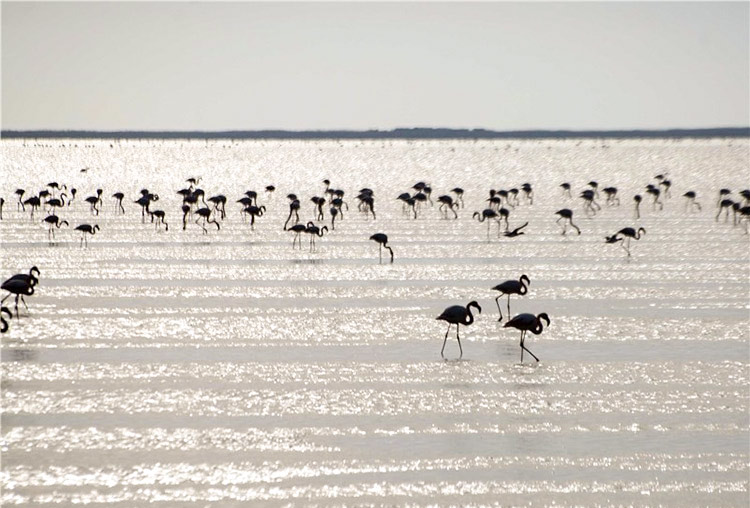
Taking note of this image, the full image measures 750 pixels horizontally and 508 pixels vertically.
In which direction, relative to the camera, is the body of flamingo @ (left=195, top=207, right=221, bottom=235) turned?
to the viewer's right

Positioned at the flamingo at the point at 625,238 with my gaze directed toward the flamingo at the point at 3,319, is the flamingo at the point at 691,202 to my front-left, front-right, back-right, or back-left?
back-right

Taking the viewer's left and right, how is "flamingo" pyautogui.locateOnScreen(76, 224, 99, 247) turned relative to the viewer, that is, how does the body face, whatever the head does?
facing to the right of the viewer

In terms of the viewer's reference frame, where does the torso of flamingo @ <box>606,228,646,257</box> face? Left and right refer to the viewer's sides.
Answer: facing to the right of the viewer
